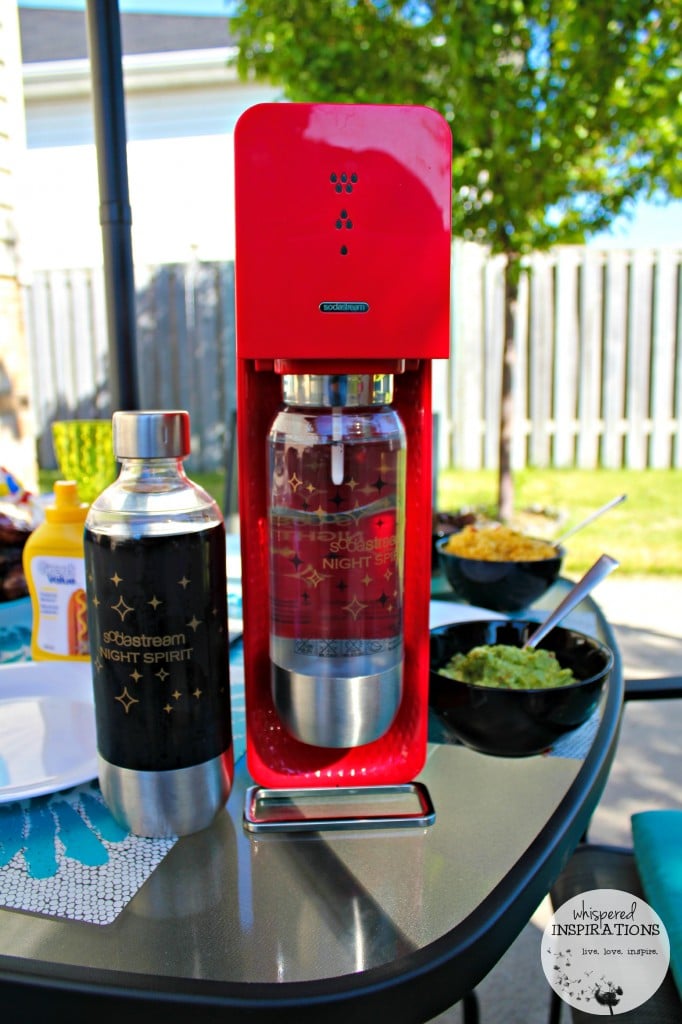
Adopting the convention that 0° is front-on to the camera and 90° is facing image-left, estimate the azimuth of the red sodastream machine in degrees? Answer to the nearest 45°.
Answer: approximately 0°

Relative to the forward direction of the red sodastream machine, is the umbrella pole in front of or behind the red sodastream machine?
behind

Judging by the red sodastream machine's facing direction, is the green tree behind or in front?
behind
